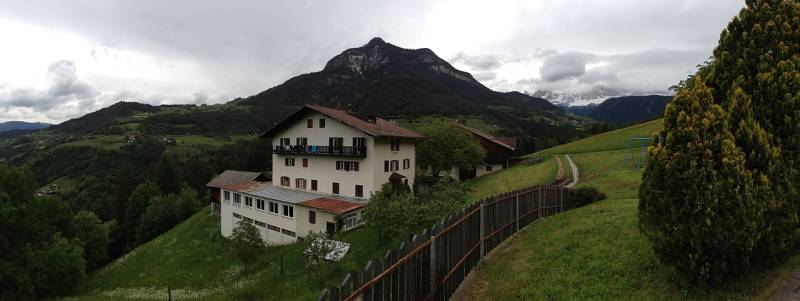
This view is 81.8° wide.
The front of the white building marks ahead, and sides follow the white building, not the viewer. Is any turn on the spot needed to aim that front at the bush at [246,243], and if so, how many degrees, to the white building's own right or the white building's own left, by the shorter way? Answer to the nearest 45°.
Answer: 0° — it already faces it

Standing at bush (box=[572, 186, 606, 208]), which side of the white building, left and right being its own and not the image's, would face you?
left

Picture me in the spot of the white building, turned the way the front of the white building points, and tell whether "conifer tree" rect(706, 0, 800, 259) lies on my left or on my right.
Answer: on my left

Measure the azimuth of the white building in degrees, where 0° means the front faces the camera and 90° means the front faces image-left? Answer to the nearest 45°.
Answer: approximately 45°

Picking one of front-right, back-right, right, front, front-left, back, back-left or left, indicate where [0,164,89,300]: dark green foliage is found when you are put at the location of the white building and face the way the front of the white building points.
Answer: front-right

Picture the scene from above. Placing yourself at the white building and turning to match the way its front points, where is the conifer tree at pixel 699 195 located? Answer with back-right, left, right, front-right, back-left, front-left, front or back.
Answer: front-left

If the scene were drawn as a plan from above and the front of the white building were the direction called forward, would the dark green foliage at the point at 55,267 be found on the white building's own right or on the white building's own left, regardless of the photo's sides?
on the white building's own right

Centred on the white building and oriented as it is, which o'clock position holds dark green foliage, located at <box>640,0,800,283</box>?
The dark green foliage is roughly at 10 o'clock from the white building.

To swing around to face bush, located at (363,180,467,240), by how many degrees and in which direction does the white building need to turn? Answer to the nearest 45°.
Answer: approximately 45° to its left
